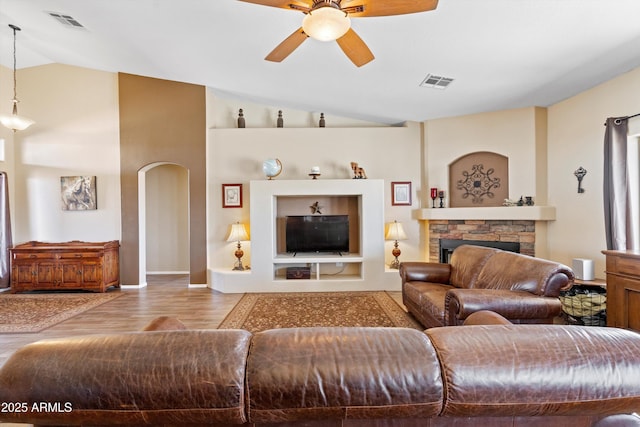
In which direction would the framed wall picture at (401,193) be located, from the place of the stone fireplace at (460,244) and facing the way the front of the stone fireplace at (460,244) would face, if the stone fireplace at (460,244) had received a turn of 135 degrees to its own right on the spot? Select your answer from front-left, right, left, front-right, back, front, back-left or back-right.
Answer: front-left

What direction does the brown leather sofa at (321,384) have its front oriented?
away from the camera

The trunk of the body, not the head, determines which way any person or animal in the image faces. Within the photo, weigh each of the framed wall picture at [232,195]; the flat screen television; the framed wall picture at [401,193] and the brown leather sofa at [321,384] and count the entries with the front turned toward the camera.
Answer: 3

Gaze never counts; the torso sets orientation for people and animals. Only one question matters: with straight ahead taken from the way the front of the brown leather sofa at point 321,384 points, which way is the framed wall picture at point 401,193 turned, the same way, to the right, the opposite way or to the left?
the opposite way

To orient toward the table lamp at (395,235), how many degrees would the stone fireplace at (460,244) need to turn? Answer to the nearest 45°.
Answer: approximately 90° to its right

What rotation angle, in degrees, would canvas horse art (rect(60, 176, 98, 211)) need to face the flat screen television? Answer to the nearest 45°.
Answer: approximately 45° to its left

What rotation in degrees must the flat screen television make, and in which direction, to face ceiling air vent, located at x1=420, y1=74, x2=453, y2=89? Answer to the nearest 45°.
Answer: approximately 45° to its left

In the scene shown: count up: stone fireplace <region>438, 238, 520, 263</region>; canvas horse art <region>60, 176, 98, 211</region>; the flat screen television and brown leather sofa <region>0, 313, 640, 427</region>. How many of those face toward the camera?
3

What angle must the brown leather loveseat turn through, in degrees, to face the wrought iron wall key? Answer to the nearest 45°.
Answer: approximately 180°
